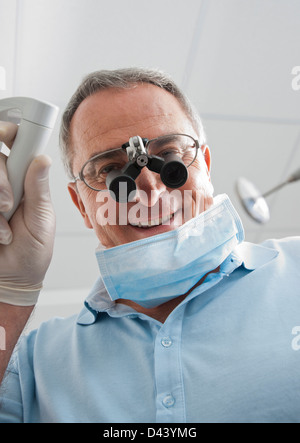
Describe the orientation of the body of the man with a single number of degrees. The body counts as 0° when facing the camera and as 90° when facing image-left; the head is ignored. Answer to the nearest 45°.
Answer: approximately 0°
